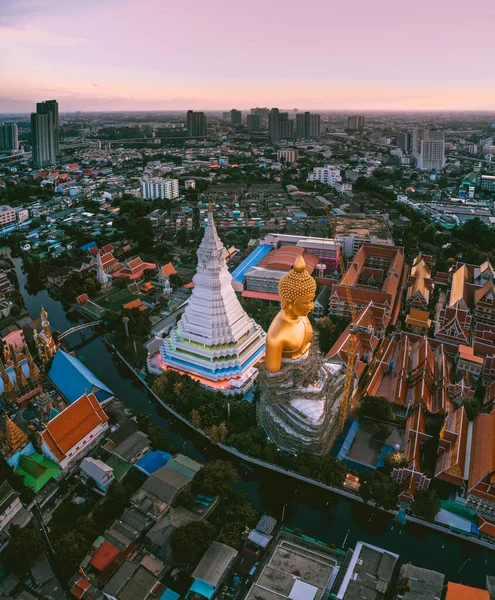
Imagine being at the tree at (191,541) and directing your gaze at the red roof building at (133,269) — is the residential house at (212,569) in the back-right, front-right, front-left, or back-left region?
back-right

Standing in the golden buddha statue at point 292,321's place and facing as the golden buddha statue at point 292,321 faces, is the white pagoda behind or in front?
behind

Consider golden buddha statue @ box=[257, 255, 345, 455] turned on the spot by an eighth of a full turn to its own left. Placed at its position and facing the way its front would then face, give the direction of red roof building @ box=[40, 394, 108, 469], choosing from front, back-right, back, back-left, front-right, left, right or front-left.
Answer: back

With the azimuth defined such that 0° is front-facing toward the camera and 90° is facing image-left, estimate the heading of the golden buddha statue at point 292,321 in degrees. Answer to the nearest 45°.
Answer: approximately 315°

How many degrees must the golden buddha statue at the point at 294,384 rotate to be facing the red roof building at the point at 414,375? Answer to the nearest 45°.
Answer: approximately 90° to its left

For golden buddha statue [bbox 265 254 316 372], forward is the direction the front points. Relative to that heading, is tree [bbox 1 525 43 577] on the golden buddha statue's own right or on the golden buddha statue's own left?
on the golden buddha statue's own right

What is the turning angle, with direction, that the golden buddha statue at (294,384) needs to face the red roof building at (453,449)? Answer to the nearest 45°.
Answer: approximately 45° to its left

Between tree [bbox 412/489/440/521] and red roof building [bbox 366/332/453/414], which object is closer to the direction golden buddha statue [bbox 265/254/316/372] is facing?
the tree
